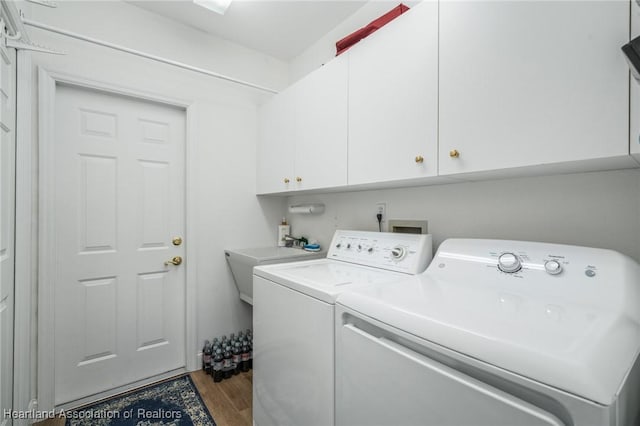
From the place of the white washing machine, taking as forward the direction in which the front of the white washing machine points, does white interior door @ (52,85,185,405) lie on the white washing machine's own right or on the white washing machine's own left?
on the white washing machine's own right

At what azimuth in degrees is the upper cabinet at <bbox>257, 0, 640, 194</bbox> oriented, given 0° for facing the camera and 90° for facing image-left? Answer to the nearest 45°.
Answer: approximately 45°

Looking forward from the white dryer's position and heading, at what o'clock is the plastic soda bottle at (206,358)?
The plastic soda bottle is roughly at 2 o'clock from the white dryer.
